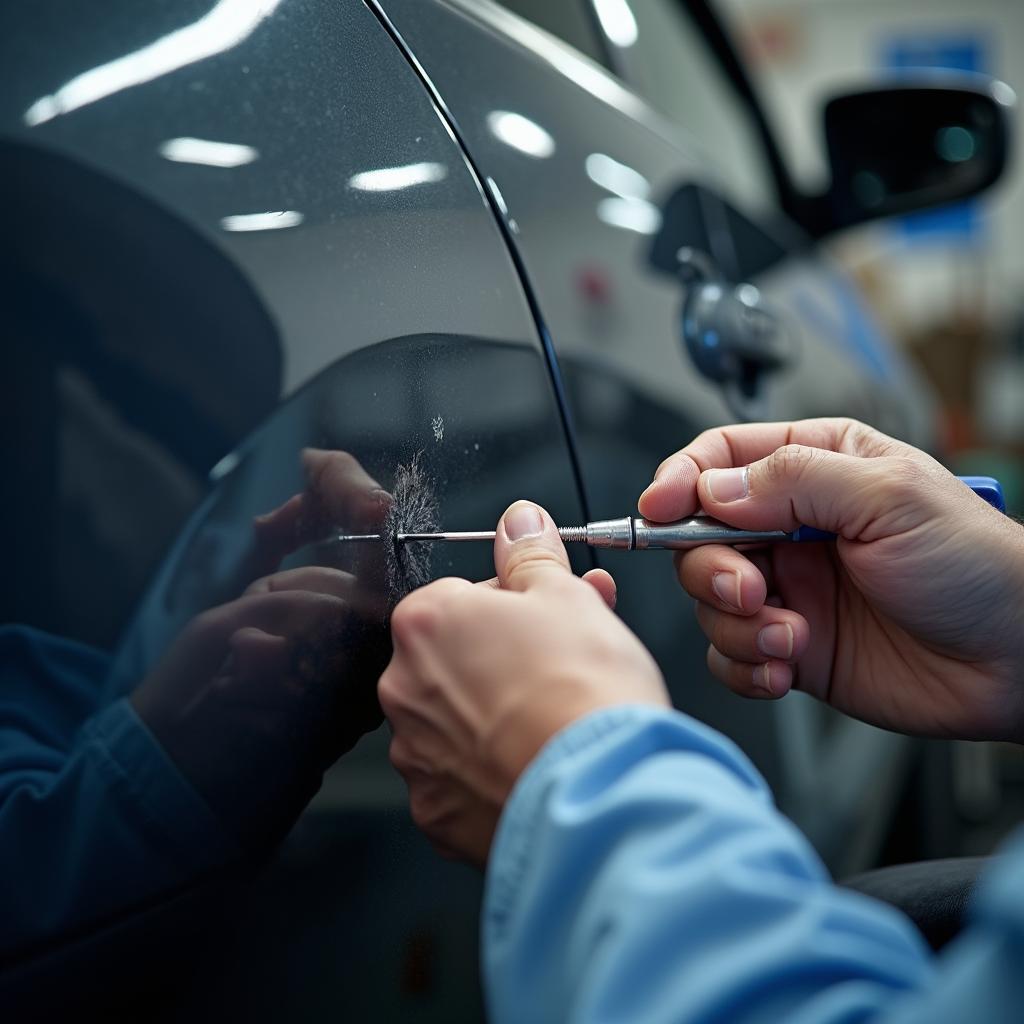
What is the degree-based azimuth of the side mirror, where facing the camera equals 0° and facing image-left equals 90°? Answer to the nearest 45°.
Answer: approximately 0°
